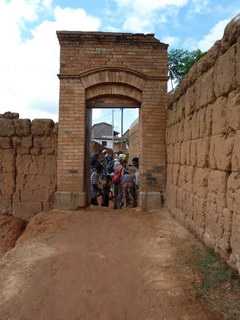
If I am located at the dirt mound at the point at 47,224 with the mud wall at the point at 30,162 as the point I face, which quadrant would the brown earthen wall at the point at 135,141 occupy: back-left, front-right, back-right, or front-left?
front-right

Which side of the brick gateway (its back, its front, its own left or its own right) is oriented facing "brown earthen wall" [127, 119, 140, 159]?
back

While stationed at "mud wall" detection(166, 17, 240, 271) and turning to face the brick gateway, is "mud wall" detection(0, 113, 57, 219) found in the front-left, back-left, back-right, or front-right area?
front-left

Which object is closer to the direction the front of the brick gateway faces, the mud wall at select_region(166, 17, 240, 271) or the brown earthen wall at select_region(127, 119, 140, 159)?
the mud wall

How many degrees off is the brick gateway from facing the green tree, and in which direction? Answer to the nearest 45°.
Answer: approximately 135° to its left

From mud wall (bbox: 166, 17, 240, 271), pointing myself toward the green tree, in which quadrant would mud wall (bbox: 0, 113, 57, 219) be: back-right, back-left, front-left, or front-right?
front-left

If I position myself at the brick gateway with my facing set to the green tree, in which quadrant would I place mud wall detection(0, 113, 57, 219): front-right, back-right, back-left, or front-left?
back-left

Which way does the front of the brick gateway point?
toward the camera

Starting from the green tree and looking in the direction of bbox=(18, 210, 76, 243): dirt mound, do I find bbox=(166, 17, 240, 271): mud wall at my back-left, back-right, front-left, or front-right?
front-left

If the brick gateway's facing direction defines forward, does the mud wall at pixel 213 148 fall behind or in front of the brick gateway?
in front

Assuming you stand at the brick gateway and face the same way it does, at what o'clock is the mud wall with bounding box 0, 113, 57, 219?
The mud wall is roughly at 3 o'clock from the brick gateway.
